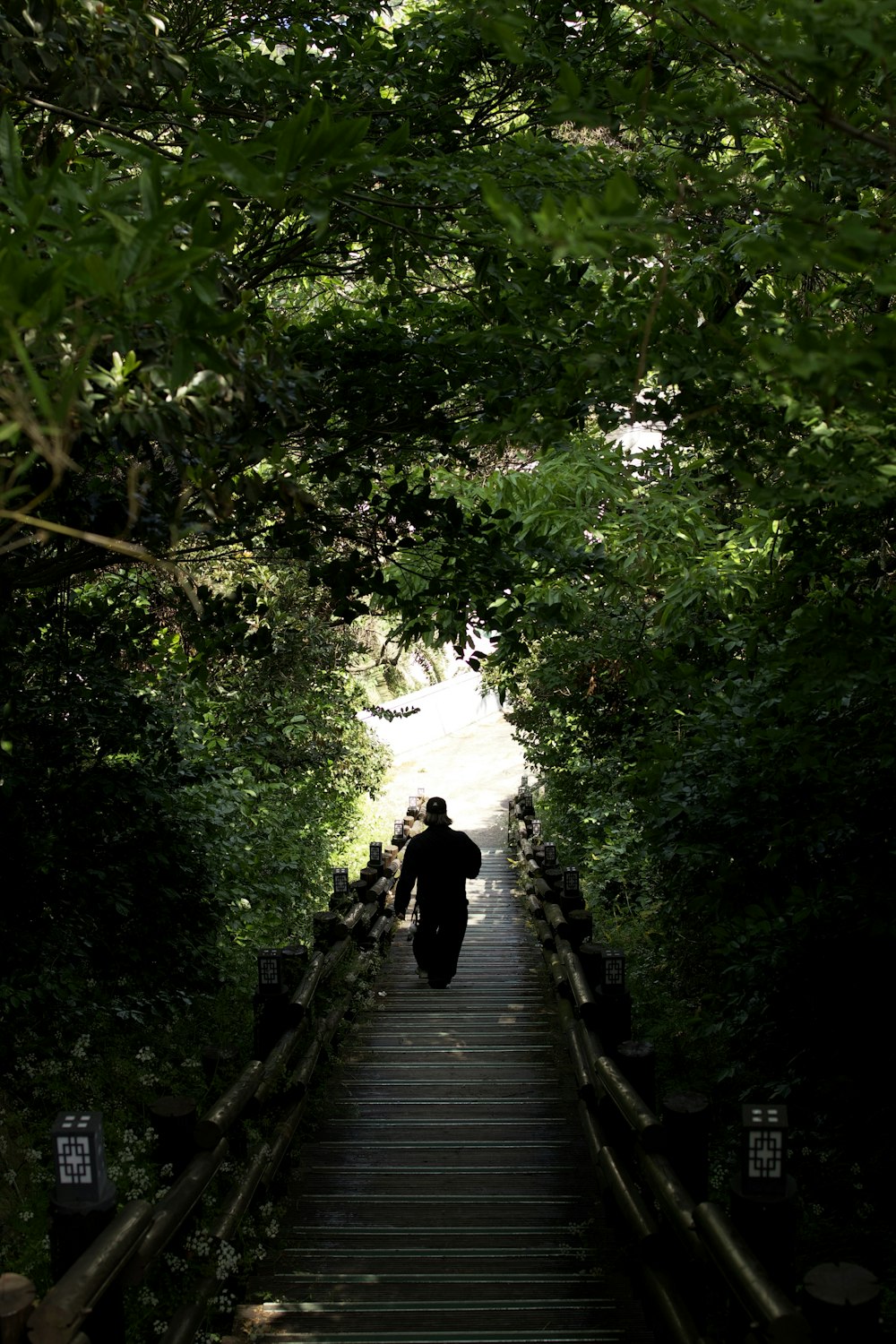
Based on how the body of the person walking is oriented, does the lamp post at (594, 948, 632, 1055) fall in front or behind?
behind

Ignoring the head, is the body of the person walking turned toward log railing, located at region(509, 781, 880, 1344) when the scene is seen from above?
no

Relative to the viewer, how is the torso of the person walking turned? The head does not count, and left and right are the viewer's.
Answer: facing away from the viewer

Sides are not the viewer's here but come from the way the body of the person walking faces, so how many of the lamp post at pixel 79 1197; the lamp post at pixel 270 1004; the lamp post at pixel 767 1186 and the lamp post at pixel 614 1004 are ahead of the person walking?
0

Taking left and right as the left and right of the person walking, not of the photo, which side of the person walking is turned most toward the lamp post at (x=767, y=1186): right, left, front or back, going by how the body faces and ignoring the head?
back

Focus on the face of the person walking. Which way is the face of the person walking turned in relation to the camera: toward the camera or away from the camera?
away from the camera

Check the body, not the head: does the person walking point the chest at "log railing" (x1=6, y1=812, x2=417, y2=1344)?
no

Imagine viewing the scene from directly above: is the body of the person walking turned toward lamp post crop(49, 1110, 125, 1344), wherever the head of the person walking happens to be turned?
no
